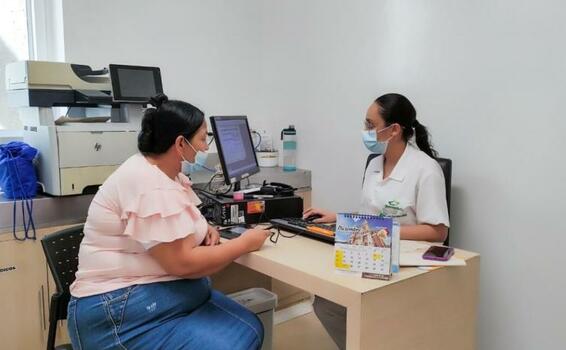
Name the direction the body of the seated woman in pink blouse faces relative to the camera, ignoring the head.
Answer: to the viewer's right

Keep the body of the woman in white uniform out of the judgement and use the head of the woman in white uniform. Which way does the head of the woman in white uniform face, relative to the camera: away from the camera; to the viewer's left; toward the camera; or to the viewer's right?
to the viewer's left

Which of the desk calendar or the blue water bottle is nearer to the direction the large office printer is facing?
the desk calendar

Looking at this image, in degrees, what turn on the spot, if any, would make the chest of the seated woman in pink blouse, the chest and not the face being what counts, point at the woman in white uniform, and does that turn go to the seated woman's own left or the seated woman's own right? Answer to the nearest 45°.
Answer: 0° — they already face them

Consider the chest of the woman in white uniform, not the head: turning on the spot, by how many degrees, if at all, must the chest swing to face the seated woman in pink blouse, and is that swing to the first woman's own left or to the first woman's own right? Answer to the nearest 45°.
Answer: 0° — they already face them

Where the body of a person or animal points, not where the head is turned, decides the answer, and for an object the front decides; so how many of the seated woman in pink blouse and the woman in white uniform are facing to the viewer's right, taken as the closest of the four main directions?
1

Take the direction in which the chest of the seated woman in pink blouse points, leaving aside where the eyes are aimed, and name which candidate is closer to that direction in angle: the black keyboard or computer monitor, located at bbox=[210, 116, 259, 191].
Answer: the black keyboard
